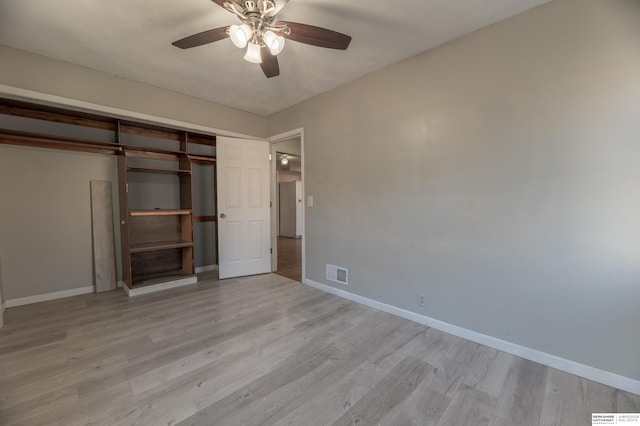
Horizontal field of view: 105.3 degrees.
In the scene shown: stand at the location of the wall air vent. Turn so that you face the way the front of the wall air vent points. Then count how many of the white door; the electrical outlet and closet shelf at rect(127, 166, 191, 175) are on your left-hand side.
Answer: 1

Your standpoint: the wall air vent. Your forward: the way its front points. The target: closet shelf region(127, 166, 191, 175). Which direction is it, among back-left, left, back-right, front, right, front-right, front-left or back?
front-right

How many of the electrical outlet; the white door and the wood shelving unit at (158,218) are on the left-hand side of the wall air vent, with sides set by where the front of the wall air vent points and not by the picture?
1

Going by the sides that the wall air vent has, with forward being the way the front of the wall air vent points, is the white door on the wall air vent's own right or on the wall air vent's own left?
on the wall air vent's own right

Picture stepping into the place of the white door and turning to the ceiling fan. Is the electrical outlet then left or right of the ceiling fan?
left

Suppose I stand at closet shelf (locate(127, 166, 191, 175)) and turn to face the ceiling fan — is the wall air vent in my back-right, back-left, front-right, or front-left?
front-left

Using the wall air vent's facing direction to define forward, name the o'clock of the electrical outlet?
The electrical outlet is roughly at 9 o'clock from the wall air vent.
